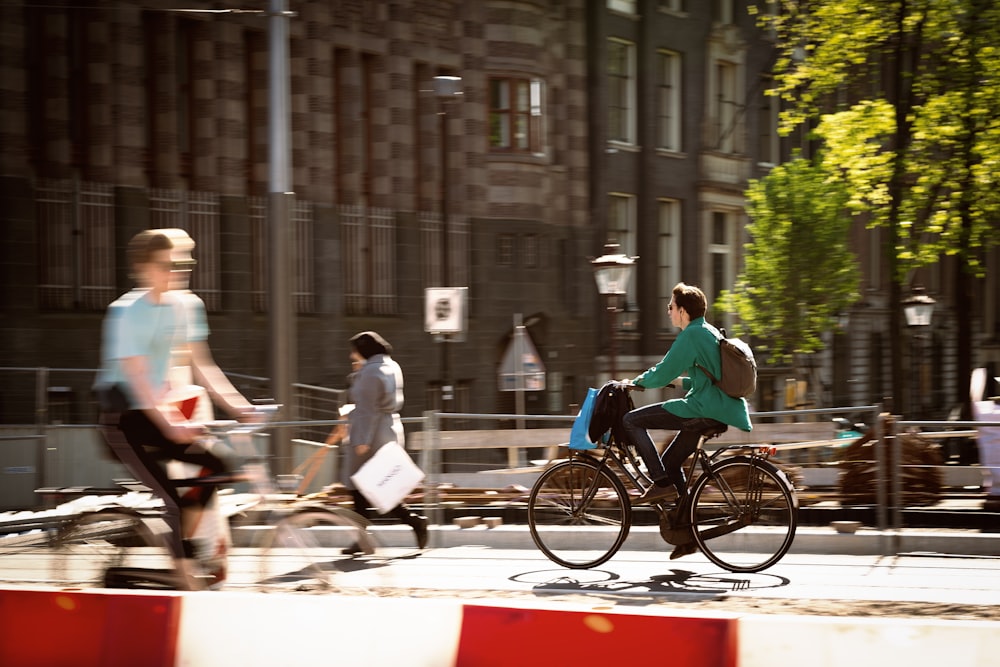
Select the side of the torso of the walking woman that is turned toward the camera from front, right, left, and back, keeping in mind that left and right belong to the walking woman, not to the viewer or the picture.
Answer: left

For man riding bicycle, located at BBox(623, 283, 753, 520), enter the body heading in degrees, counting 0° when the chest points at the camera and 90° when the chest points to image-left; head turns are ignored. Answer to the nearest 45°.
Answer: approximately 90°

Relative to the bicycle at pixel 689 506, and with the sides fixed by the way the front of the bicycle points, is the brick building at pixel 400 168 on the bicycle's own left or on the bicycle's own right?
on the bicycle's own right

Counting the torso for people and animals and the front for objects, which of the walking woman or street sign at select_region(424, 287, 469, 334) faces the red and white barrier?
the street sign

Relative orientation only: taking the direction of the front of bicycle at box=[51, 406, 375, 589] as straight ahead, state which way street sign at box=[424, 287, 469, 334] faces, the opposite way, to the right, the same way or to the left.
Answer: to the right

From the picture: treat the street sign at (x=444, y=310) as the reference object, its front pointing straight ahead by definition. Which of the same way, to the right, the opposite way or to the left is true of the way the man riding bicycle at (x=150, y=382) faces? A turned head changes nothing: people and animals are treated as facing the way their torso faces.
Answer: to the left

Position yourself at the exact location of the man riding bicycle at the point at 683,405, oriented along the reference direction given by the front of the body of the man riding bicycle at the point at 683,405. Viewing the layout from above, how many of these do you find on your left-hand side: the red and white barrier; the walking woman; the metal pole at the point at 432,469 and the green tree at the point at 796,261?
1

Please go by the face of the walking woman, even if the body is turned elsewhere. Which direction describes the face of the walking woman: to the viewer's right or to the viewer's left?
to the viewer's left

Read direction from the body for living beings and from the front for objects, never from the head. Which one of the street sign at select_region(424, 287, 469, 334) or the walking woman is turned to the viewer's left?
the walking woman

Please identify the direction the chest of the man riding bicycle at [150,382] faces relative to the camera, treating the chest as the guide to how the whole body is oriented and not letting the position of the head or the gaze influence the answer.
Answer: to the viewer's right

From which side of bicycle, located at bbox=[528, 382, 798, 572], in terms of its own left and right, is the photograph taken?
left

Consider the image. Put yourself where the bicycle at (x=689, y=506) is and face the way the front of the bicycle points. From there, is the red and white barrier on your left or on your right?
on your left

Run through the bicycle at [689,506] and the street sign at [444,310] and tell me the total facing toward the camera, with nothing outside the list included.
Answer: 1

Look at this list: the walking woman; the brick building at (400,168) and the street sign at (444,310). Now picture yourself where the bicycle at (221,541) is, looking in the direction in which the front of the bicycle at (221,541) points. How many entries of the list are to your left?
3
